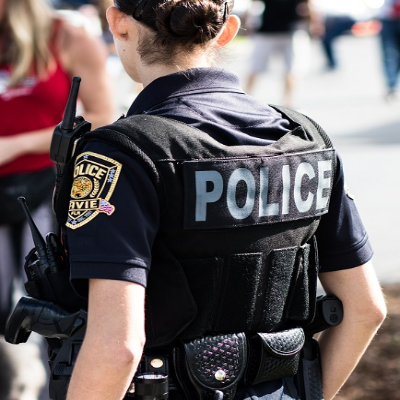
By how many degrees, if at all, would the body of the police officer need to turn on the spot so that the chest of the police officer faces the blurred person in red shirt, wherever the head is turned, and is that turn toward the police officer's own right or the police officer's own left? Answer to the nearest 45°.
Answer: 0° — they already face them

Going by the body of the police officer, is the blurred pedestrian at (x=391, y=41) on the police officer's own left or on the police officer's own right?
on the police officer's own right

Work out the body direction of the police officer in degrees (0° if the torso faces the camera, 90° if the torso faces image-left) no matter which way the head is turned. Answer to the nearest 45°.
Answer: approximately 135°

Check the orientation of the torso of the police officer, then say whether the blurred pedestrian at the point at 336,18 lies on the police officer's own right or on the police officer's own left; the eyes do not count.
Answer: on the police officer's own right

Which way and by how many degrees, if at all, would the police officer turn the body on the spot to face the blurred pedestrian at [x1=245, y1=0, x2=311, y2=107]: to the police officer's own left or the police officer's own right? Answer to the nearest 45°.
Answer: approximately 45° to the police officer's own right
